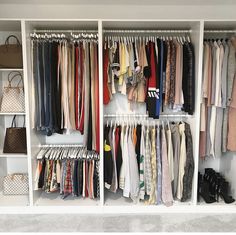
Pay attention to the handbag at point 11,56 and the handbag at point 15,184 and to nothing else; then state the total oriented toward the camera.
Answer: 2

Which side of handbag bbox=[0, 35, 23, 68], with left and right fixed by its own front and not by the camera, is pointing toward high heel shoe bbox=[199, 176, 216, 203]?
left

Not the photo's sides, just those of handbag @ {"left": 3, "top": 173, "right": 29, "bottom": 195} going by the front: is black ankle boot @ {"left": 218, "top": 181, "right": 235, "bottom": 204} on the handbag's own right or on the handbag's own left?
on the handbag's own left

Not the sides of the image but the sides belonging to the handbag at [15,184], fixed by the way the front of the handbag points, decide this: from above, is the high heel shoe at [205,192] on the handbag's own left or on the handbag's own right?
on the handbag's own left
